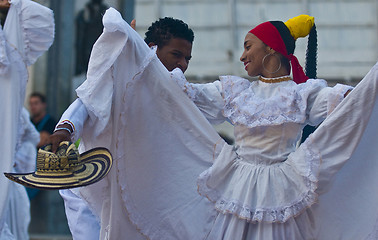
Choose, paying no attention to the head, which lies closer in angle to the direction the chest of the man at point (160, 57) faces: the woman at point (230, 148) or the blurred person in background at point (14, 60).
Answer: the woman

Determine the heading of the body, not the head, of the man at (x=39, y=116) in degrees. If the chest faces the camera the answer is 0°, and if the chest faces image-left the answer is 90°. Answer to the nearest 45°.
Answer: approximately 45°

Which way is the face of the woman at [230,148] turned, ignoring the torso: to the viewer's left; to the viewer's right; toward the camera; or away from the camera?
to the viewer's left

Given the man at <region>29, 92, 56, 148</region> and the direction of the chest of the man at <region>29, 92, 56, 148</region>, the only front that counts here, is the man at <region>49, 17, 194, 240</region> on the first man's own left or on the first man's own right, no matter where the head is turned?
on the first man's own left

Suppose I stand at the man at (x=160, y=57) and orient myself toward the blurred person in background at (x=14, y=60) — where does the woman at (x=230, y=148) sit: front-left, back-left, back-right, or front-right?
back-left

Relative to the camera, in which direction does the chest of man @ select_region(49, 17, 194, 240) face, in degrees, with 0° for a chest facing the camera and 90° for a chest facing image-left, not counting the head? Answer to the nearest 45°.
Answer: approximately 315°

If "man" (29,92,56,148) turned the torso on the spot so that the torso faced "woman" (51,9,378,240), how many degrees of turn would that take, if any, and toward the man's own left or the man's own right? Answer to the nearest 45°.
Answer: approximately 45° to the man's own left

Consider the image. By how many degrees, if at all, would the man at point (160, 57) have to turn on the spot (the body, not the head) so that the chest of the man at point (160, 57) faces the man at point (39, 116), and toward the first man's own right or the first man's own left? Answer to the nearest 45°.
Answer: approximately 135° to the first man's own left

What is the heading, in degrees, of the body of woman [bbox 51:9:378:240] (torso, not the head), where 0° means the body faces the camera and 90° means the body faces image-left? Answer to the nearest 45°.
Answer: approximately 0°
